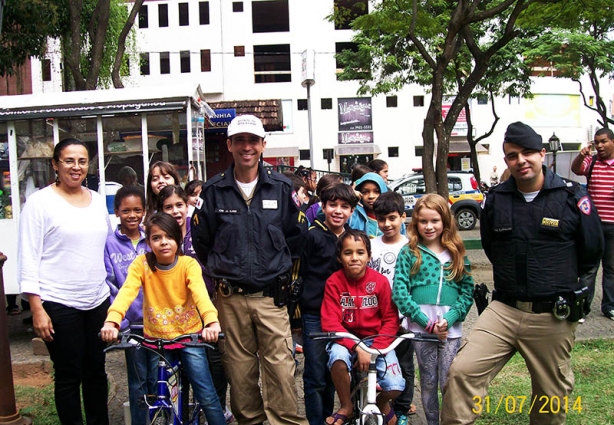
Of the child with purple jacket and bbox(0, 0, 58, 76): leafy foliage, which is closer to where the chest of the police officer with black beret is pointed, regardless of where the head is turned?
the child with purple jacket

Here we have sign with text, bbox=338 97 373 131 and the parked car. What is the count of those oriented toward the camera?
1

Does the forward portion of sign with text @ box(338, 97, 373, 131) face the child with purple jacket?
yes

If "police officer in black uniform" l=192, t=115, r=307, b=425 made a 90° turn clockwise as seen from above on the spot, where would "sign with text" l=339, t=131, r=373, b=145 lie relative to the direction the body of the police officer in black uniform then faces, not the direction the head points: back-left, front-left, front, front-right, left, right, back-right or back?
right

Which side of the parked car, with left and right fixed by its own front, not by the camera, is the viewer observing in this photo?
left

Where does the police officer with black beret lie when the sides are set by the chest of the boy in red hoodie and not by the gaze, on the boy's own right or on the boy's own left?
on the boy's own left

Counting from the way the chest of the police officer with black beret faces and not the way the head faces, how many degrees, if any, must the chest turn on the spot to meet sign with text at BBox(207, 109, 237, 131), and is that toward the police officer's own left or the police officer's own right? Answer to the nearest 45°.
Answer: approximately 90° to the police officer's own right

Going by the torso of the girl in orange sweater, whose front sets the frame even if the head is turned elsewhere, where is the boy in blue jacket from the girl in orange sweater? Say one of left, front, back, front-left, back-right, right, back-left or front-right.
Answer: back-left
